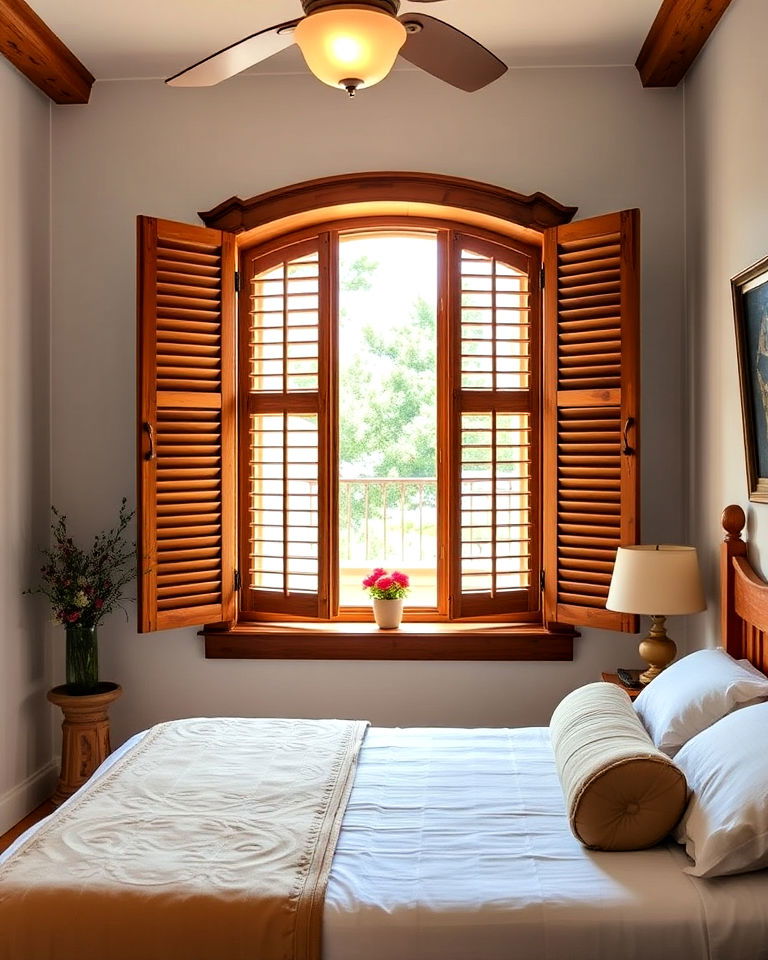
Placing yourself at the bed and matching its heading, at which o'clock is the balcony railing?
The balcony railing is roughly at 3 o'clock from the bed.

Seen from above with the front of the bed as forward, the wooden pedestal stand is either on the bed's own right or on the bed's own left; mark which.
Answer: on the bed's own right

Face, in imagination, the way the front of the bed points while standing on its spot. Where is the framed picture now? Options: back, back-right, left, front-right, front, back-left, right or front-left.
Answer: back-right

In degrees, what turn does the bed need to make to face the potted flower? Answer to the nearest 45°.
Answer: approximately 90° to its right

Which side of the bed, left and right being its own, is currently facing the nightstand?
right

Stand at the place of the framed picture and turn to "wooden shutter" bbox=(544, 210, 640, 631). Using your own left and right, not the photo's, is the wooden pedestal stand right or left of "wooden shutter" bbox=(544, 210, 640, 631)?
left

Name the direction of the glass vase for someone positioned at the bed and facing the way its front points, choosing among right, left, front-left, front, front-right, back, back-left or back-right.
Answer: front-right

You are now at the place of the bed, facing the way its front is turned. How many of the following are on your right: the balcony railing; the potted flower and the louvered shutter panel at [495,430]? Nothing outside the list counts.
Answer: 3

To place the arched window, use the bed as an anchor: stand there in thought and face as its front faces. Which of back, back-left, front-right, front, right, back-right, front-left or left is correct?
right

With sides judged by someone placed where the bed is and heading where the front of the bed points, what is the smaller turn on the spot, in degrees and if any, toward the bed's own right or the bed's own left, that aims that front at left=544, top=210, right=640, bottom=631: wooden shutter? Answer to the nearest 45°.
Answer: approximately 90° to the bed's own right

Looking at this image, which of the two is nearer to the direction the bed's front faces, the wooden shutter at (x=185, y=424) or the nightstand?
the wooden shutter

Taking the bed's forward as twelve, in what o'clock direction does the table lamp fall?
The table lamp is roughly at 4 o'clock from the bed.

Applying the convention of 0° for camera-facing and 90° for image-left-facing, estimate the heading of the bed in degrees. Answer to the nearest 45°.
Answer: approximately 90°
